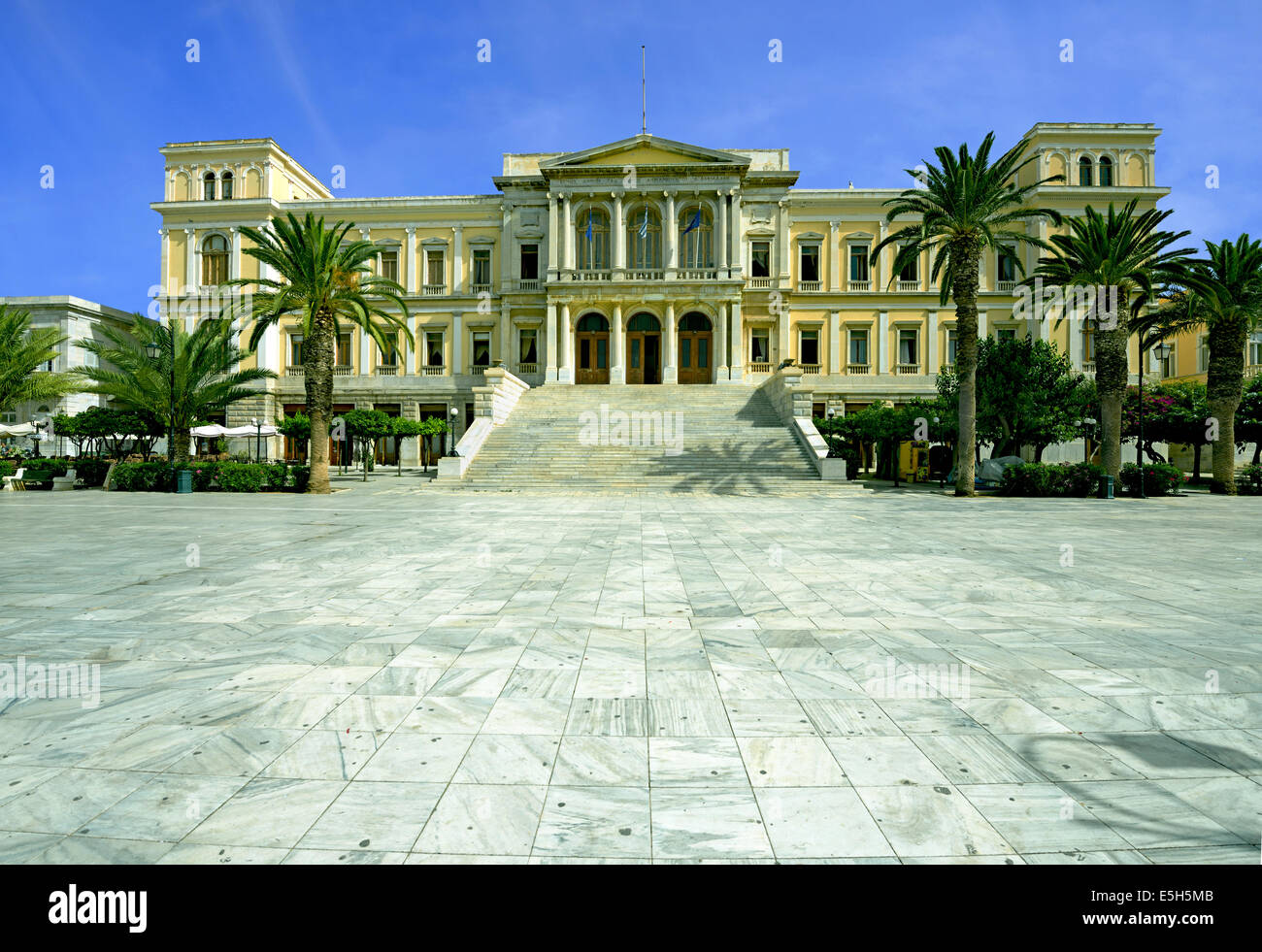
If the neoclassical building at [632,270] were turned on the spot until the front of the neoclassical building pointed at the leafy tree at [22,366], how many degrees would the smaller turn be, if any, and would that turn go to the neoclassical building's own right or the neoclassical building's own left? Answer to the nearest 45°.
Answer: approximately 45° to the neoclassical building's own right

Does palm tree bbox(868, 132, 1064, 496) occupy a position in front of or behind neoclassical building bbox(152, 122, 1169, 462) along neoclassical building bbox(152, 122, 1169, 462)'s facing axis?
in front

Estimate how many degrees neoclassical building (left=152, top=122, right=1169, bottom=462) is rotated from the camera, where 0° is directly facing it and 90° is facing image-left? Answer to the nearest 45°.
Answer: approximately 0°

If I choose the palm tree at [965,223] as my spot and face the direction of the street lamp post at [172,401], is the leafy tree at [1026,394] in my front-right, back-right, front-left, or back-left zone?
back-right

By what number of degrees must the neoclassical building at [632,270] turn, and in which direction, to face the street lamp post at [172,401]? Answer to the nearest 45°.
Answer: approximately 45° to its right
